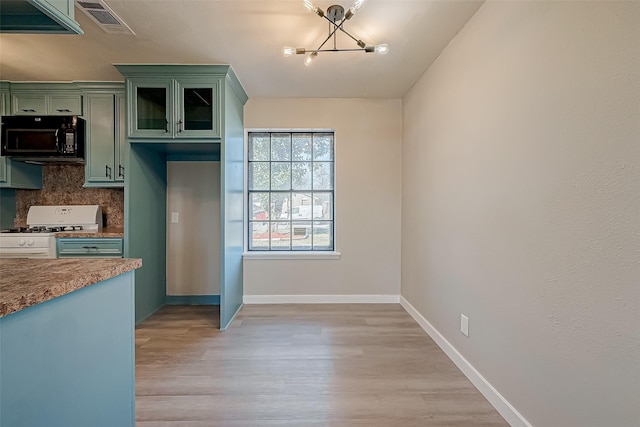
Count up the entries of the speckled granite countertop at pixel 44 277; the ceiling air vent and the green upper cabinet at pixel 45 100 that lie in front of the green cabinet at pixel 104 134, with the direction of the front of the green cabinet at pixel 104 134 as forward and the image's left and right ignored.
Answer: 2

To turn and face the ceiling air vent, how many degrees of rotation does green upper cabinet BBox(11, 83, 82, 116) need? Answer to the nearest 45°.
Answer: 0° — it already faces it

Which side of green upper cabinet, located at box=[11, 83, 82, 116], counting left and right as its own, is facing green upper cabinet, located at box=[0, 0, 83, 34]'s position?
front

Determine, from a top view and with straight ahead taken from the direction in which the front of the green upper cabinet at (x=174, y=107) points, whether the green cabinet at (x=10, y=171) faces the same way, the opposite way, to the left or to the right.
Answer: the same way

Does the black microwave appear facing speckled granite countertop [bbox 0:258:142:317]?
yes

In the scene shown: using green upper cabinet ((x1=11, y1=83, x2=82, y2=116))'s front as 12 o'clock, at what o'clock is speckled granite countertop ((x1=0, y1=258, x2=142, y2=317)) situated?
The speckled granite countertop is roughly at 12 o'clock from the green upper cabinet.

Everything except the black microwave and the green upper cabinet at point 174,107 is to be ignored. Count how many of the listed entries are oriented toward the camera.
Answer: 2

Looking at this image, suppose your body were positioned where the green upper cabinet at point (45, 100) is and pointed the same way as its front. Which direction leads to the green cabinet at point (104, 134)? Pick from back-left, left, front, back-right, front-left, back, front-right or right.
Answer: front-left

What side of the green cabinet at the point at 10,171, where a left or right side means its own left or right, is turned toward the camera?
front

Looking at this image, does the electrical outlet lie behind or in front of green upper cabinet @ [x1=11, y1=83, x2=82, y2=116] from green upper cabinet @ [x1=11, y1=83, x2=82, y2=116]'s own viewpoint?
in front

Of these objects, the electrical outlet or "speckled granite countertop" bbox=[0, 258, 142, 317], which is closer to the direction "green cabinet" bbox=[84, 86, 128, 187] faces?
the speckled granite countertop

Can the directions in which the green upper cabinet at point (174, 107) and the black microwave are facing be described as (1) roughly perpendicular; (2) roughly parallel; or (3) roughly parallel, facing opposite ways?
roughly parallel

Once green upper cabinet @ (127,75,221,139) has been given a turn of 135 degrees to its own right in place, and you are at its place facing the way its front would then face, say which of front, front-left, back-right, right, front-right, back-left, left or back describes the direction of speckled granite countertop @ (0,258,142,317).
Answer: back-left

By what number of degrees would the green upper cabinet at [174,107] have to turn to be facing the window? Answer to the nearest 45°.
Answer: approximately 90° to its left

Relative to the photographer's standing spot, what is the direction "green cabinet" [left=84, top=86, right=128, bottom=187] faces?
facing the viewer
